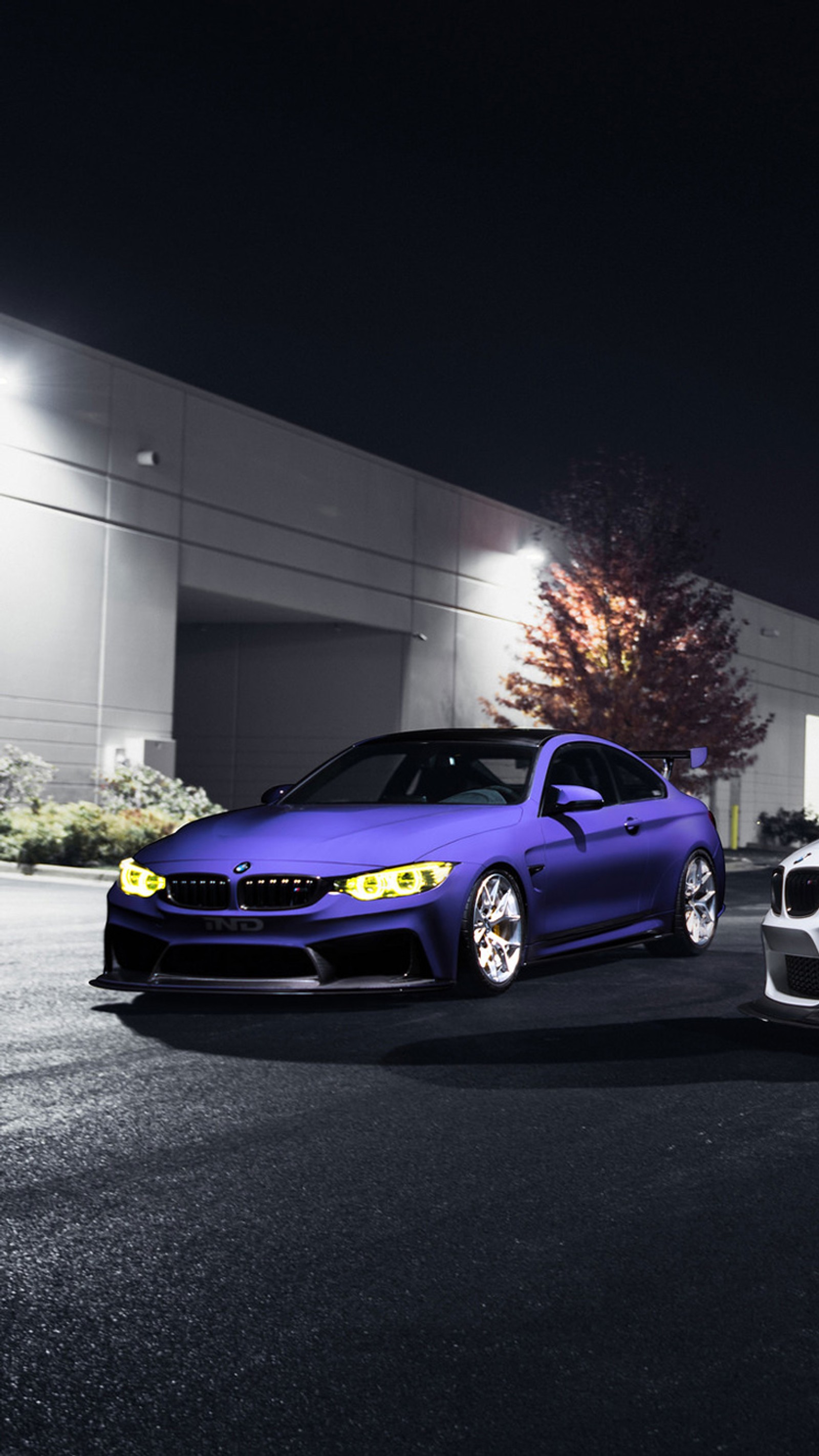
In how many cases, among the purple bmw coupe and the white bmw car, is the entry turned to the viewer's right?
0

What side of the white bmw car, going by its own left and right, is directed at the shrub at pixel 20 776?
right

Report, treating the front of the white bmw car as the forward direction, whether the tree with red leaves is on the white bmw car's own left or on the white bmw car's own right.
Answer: on the white bmw car's own right

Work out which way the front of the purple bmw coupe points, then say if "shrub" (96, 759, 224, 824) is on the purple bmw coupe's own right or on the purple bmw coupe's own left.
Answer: on the purple bmw coupe's own right

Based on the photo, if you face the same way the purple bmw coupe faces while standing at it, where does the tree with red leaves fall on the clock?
The tree with red leaves is roughly at 5 o'clock from the purple bmw coupe.

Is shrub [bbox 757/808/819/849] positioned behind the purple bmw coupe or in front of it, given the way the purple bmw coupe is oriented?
behind

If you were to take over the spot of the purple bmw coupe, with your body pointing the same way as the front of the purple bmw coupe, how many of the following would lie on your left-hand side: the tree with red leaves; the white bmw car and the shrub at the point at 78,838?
1

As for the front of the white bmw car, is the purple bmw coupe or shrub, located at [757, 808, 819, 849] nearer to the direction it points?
the purple bmw coupe

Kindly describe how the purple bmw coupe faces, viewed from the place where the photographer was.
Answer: facing the viewer and to the left of the viewer

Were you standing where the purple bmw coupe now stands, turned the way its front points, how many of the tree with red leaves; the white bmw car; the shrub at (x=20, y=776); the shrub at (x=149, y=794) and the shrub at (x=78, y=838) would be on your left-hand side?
1

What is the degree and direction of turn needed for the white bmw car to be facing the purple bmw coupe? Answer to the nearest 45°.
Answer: approximately 90° to its right

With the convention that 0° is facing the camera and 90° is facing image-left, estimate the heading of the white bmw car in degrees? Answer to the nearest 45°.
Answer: approximately 45°
